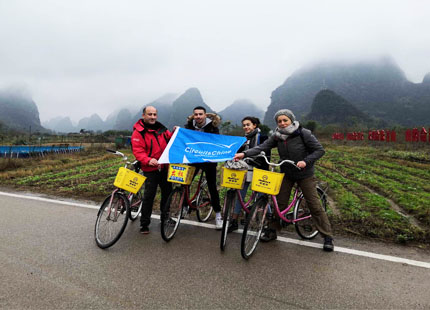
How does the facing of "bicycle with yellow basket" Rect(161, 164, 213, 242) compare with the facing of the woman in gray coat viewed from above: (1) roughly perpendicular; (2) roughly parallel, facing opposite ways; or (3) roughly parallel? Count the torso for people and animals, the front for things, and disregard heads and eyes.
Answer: roughly parallel

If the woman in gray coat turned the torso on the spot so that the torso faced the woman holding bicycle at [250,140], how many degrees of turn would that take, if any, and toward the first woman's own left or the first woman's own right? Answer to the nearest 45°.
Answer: approximately 90° to the first woman's own right

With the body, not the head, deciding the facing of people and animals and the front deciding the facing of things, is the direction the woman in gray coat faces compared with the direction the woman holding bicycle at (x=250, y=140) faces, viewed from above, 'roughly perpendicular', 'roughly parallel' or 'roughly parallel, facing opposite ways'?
roughly parallel

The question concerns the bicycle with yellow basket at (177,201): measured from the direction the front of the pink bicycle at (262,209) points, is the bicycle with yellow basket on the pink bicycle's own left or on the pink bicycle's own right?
on the pink bicycle's own right

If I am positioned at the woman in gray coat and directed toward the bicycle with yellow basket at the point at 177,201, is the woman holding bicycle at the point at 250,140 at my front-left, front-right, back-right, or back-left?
front-right

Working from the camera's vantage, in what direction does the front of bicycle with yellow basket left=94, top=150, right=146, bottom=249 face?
facing the viewer and to the left of the viewer

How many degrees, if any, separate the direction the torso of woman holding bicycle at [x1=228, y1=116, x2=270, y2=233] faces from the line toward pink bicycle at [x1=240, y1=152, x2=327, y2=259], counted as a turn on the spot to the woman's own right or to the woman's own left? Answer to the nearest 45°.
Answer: approximately 45° to the woman's own left

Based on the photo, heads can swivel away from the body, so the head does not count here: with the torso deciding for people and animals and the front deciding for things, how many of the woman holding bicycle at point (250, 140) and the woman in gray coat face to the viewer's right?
0

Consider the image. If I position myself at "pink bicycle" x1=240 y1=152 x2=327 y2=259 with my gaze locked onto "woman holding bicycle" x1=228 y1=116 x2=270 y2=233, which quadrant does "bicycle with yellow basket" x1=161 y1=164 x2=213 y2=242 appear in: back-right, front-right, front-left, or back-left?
front-left

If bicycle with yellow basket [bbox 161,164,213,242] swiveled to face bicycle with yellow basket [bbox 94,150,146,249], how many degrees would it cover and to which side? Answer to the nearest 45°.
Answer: approximately 45° to its right

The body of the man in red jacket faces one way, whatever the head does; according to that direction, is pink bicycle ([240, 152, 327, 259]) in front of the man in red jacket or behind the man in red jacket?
in front

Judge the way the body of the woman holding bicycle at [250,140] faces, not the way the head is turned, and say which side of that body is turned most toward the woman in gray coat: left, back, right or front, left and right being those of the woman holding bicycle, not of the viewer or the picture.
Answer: left

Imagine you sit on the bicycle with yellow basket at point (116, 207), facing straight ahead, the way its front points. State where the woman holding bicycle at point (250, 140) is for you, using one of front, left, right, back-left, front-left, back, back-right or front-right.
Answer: back-left

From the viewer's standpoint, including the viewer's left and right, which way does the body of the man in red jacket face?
facing the viewer and to the right of the viewer
